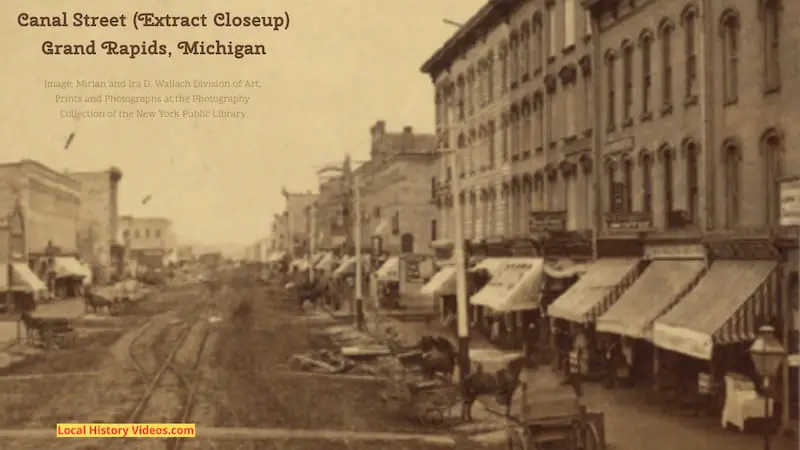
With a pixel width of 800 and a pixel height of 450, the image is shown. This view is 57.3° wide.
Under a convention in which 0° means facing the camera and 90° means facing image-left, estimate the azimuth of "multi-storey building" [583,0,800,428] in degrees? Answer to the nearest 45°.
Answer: approximately 45°

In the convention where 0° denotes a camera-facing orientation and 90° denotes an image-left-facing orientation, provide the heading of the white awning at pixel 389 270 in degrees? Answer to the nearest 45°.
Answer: approximately 90°

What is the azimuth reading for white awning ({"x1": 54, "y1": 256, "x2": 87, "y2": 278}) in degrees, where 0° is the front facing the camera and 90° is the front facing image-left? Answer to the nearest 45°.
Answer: approximately 270°

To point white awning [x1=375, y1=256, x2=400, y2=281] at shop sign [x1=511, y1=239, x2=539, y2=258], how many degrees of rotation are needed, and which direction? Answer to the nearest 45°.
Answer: approximately 135° to its left
